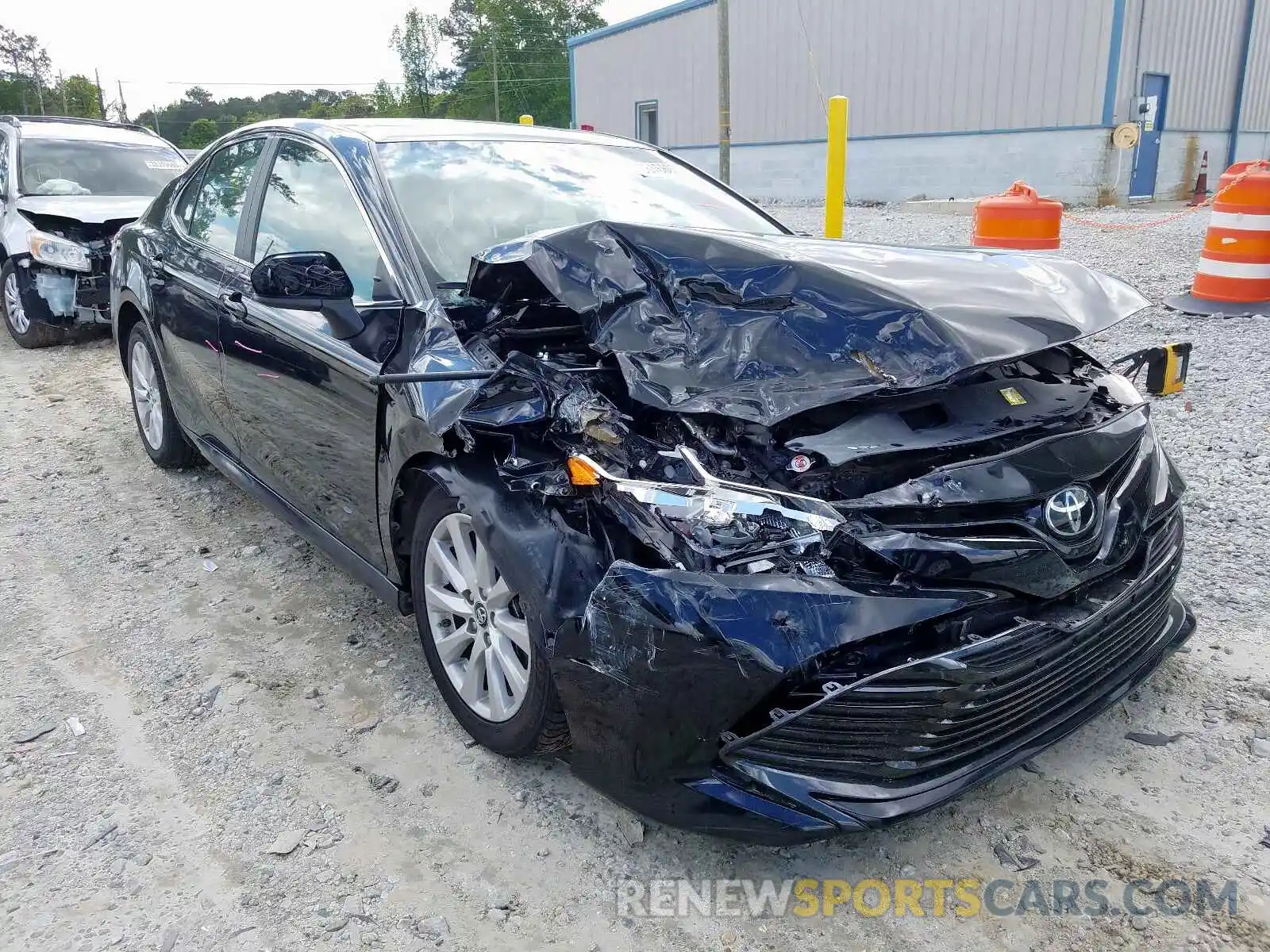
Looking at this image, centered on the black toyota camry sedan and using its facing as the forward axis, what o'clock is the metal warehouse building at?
The metal warehouse building is roughly at 8 o'clock from the black toyota camry sedan.

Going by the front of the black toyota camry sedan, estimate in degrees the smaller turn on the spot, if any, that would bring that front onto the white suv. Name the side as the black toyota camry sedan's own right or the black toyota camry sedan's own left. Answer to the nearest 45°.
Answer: approximately 180°

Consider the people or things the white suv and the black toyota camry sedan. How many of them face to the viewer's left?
0

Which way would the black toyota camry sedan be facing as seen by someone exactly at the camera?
facing the viewer and to the right of the viewer

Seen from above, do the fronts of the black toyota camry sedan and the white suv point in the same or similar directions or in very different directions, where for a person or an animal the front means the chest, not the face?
same or similar directions

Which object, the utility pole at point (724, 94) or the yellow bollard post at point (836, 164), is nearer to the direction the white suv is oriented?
the yellow bollard post
